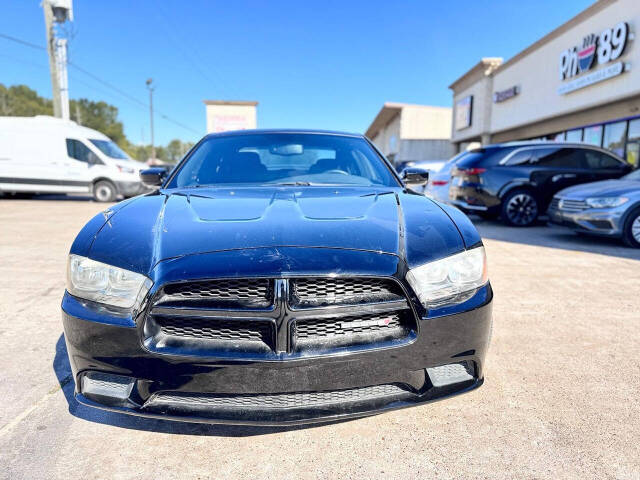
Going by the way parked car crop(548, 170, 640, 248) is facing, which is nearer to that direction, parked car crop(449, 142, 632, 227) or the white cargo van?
the white cargo van

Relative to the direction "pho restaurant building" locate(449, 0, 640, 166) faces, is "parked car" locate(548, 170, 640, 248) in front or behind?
in front

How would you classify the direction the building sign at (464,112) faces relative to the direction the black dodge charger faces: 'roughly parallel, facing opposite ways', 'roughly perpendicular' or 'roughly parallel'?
roughly perpendicular

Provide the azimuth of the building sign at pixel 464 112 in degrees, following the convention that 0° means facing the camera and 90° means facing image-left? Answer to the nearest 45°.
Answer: approximately 45°

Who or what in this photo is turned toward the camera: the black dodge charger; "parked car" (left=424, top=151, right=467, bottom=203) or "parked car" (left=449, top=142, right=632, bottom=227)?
the black dodge charger

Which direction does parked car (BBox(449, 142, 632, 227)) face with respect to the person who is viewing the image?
facing away from the viewer and to the right of the viewer

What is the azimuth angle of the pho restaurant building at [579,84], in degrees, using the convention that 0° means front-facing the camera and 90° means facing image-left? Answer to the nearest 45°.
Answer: approximately 45°

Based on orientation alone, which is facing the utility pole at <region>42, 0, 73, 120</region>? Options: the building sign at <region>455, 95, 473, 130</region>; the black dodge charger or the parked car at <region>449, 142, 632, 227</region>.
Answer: the building sign

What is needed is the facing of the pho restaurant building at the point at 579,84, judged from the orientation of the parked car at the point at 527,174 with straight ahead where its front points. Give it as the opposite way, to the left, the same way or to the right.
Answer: the opposite way

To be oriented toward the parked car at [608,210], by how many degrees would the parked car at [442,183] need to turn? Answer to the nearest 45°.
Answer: approximately 90° to its right

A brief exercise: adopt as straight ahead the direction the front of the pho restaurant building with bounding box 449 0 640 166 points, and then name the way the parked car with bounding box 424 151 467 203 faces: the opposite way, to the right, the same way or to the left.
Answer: the opposite way

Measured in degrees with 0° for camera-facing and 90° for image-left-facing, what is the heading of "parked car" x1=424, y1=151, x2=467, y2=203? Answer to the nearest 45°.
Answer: approximately 225°

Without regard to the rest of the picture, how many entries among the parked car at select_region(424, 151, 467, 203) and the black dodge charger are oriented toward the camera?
1

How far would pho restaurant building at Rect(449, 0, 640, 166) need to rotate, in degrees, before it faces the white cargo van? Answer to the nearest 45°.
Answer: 0° — it already faces it

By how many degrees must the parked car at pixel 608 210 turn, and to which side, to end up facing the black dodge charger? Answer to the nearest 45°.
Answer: approximately 45° to its left

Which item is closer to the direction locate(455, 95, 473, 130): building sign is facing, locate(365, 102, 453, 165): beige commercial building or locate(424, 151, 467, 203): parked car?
the parked car

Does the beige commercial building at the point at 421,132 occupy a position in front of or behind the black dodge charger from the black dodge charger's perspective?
behind

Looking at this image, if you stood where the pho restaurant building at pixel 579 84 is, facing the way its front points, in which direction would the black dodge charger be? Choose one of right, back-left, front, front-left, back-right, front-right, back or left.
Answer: front-left

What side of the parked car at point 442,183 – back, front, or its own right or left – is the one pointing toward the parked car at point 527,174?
right

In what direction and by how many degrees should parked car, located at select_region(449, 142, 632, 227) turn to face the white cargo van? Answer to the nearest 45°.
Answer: approximately 135° to its left
